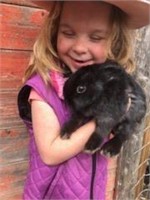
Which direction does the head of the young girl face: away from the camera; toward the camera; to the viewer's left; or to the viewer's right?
toward the camera
